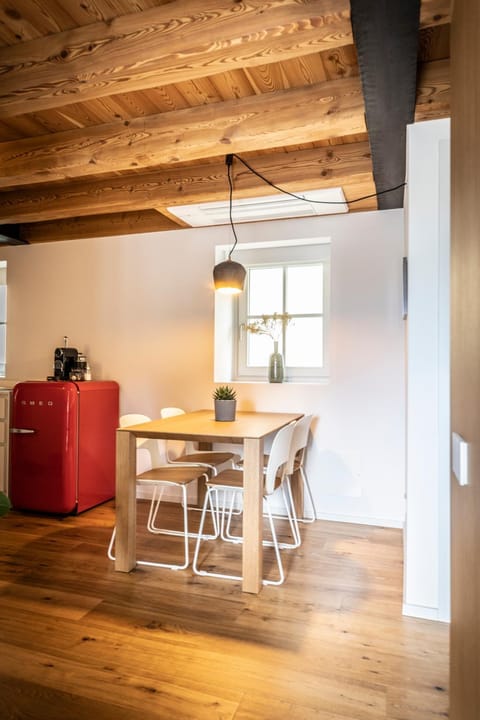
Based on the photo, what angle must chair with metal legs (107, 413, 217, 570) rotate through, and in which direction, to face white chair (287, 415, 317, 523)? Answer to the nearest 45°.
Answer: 0° — it already faces it

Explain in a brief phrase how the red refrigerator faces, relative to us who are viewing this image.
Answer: facing the viewer and to the left of the viewer

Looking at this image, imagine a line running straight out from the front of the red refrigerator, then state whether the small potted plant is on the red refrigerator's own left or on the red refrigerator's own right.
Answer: on the red refrigerator's own left

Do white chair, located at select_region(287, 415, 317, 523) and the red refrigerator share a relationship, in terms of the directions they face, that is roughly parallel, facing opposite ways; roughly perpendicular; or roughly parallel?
roughly perpendicular

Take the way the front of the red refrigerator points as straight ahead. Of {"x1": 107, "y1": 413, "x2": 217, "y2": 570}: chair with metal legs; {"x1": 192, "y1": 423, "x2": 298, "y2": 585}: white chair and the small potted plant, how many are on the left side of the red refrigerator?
3

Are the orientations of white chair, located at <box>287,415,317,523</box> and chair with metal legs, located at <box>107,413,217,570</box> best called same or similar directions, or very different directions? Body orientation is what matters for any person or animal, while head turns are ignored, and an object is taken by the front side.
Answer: very different directions

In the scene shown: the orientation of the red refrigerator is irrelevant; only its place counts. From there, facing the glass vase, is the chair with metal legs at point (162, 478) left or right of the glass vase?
right

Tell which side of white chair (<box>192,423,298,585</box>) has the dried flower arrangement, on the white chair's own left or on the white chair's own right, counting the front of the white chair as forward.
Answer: on the white chair's own right

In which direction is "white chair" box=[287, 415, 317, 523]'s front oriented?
to the viewer's left

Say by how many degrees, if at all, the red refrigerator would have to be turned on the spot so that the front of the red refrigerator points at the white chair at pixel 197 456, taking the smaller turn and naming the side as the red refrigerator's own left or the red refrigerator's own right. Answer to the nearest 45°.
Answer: approximately 90° to the red refrigerator's own left

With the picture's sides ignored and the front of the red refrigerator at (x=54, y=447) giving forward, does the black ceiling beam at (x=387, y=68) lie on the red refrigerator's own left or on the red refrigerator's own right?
on the red refrigerator's own left
